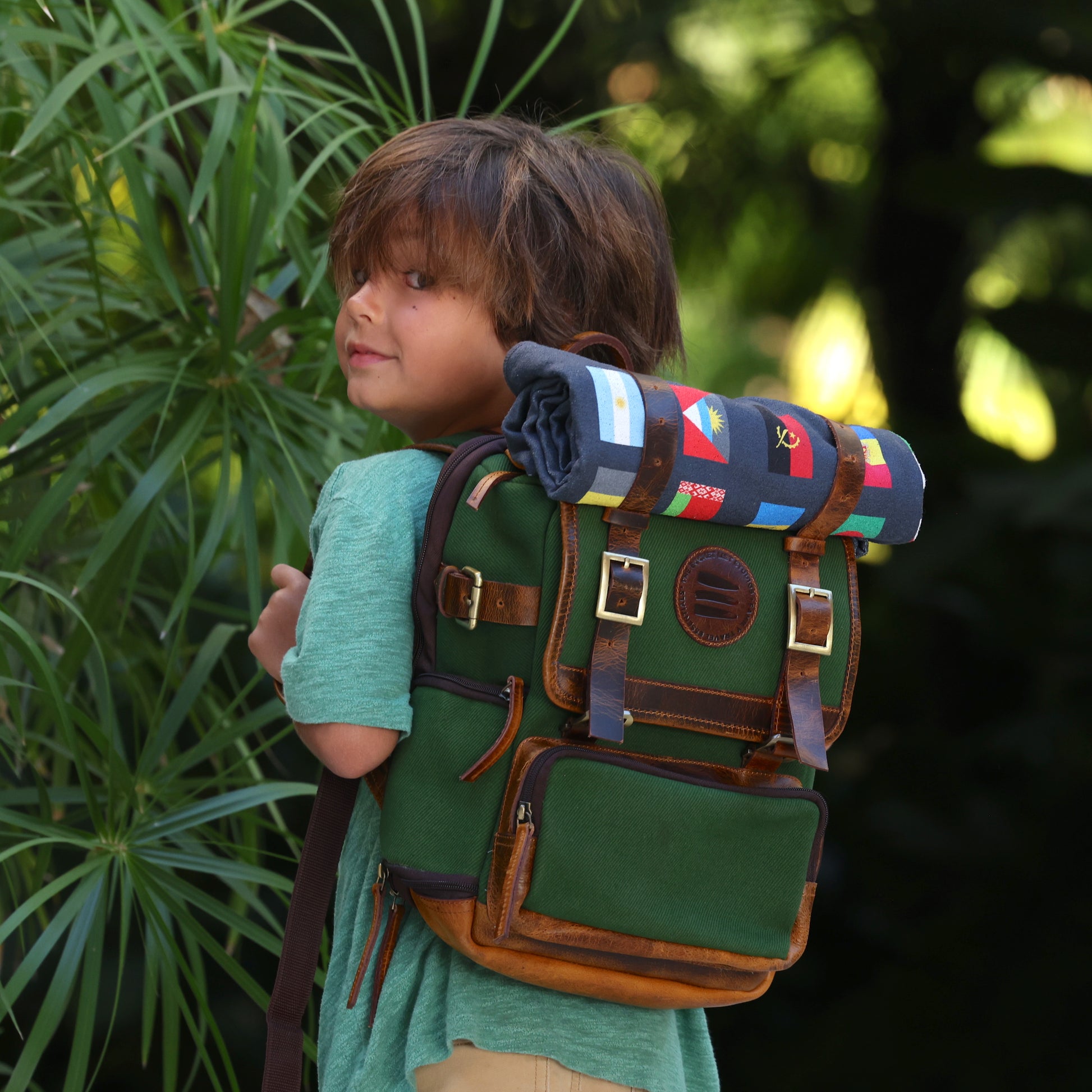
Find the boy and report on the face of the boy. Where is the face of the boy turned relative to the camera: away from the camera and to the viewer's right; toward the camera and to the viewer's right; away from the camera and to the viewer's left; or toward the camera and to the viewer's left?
toward the camera and to the viewer's left

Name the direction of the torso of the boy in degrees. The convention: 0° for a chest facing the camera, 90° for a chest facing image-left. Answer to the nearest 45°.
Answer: approximately 135°
